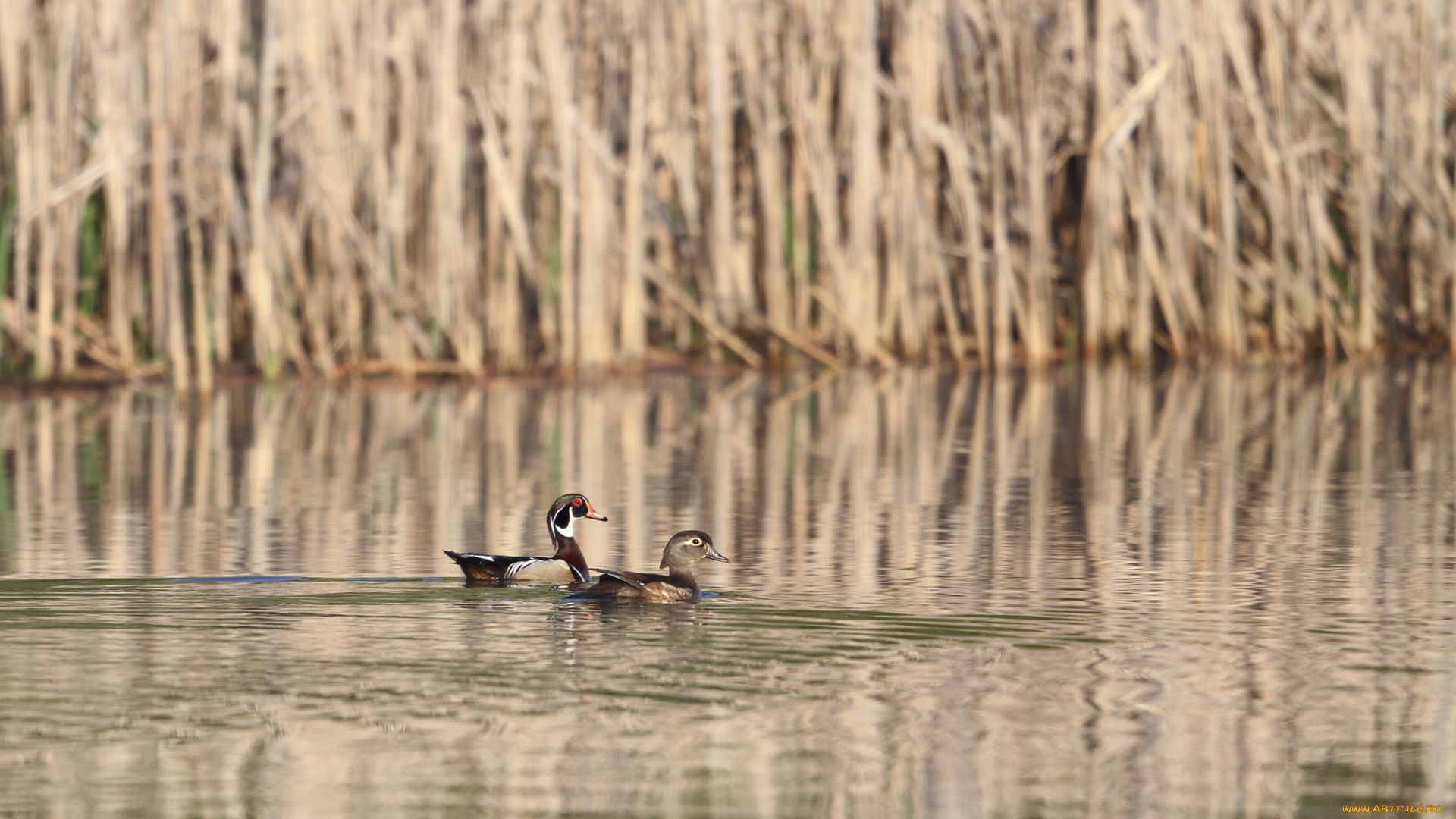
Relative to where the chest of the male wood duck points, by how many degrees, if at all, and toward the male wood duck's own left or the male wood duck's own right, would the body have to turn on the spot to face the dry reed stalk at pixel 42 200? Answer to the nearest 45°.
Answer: approximately 135° to the male wood duck's own left

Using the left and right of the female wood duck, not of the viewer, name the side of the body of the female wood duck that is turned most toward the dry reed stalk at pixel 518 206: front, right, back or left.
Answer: left

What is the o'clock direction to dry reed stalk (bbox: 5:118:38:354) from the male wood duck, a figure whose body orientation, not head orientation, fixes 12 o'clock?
The dry reed stalk is roughly at 8 o'clock from the male wood duck.

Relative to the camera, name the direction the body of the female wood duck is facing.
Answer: to the viewer's right

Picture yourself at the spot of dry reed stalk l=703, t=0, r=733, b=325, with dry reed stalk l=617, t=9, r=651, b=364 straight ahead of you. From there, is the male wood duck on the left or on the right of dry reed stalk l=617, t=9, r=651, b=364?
left

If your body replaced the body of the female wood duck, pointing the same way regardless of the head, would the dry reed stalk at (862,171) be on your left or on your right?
on your left

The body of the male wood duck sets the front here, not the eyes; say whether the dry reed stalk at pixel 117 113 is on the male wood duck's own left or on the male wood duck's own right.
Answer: on the male wood duck's own left

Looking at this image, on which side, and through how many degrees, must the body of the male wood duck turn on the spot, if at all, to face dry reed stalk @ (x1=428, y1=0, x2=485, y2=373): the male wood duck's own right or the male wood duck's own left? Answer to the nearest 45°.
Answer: approximately 90° to the male wood duck's own left

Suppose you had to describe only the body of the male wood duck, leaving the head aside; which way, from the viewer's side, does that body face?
to the viewer's right

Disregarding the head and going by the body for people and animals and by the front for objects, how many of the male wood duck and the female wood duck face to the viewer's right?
2

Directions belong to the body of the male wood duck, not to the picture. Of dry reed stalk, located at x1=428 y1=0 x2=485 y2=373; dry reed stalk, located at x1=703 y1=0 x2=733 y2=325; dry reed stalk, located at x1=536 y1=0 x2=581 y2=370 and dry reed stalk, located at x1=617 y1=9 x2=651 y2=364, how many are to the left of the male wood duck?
4
